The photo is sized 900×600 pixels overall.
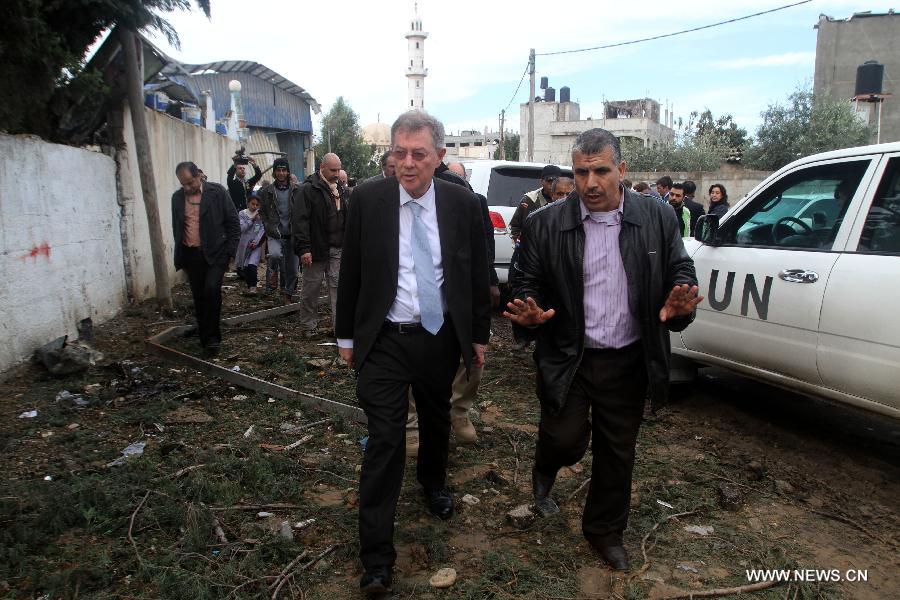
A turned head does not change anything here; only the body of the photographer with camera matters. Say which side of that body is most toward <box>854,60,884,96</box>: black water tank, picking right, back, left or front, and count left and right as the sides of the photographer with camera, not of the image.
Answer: left

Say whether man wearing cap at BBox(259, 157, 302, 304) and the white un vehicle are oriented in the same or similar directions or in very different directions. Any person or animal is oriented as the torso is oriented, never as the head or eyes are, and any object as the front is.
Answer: very different directions

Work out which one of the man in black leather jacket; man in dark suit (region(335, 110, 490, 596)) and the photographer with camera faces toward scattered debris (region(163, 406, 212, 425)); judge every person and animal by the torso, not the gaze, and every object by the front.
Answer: the photographer with camera

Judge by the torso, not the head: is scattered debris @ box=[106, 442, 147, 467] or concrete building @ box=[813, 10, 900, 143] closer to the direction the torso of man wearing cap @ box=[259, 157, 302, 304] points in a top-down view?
the scattered debris

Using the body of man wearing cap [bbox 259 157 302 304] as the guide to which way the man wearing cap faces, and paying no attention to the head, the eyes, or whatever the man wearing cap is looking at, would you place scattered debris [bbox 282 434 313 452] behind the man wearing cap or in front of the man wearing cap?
in front

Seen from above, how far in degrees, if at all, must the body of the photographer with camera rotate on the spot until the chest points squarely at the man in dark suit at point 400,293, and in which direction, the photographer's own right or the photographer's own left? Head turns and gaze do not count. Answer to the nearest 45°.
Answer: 0° — they already face them

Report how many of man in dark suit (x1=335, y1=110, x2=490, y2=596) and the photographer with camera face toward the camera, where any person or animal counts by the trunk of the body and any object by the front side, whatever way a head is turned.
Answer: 2

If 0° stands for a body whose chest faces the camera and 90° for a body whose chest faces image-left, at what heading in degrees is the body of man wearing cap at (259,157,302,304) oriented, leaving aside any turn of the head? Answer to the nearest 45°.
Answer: approximately 0°

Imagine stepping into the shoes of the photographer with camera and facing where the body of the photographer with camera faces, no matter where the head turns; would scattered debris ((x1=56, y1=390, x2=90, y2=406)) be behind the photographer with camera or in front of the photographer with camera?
in front

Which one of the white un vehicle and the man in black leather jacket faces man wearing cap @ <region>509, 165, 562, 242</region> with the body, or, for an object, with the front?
the white un vehicle

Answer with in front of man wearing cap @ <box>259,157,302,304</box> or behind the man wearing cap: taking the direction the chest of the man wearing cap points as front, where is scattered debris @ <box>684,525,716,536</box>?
in front

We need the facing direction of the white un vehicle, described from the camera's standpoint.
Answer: facing away from the viewer and to the left of the viewer
